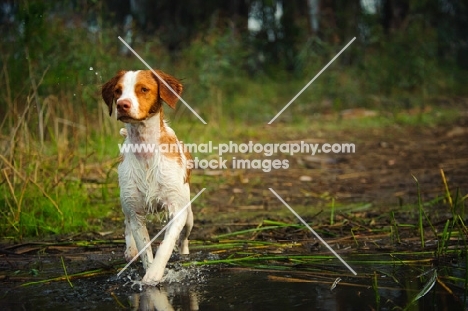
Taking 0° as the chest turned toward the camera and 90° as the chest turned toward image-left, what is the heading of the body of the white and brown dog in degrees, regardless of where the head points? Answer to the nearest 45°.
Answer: approximately 0°
